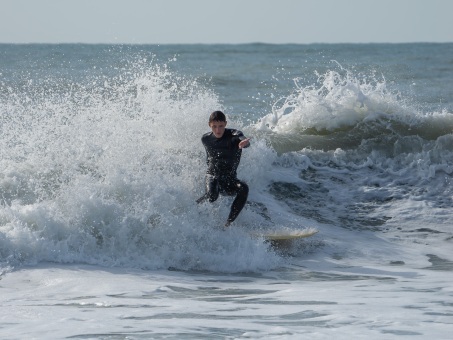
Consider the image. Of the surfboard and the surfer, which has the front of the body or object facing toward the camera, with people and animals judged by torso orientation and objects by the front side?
the surfer

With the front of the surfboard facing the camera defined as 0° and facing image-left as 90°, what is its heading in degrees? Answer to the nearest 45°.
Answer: approximately 270°

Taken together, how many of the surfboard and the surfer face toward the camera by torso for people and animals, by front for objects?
1

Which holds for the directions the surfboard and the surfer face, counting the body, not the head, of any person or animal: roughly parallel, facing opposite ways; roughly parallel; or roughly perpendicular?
roughly perpendicular

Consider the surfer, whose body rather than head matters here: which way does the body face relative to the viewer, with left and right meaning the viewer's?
facing the viewer
